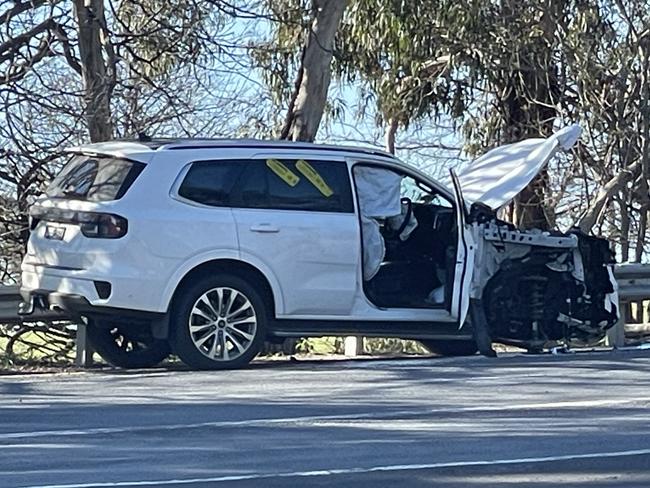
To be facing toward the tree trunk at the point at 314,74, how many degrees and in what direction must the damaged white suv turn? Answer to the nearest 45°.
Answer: approximately 45° to its left

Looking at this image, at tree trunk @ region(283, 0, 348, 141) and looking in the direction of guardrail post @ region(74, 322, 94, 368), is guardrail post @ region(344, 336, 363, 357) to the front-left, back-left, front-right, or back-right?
front-left

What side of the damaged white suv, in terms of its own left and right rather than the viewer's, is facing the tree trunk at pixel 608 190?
front

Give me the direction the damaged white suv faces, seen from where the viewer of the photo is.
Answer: facing away from the viewer and to the right of the viewer

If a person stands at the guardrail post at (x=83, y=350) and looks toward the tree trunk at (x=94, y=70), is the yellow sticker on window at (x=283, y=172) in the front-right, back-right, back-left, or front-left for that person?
back-right

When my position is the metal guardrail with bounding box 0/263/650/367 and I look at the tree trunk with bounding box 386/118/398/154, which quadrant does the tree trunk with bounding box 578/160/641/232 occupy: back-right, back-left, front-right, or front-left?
front-right

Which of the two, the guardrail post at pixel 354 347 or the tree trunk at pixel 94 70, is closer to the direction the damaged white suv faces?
the guardrail post

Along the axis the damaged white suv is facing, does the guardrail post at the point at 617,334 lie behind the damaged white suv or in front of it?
in front
